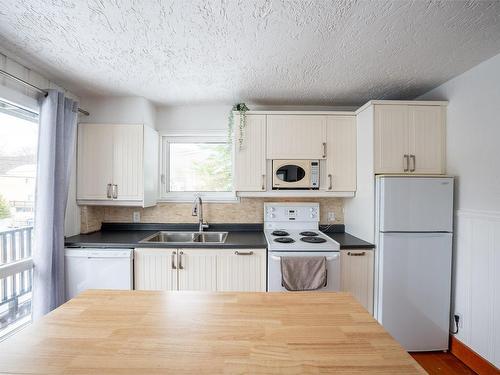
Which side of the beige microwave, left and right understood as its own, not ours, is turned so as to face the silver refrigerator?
left

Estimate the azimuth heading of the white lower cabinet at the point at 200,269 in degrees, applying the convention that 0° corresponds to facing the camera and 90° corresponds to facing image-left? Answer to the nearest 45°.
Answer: approximately 0°

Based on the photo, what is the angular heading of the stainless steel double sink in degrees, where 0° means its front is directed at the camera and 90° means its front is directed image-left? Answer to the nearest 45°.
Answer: approximately 0°

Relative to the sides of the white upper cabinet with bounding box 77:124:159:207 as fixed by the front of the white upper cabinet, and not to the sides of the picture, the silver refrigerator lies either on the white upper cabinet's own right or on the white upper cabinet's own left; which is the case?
on the white upper cabinet's own left

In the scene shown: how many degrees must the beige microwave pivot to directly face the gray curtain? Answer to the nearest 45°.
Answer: approximately 45° to its right
